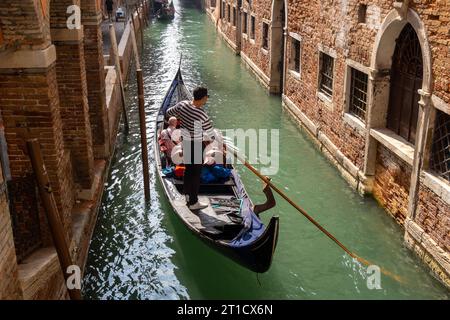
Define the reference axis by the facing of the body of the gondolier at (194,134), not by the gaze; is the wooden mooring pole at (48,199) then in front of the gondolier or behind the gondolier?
behind

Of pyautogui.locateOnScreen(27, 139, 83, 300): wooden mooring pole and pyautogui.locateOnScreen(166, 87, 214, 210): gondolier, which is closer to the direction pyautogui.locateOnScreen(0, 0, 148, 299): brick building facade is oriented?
the gondolier

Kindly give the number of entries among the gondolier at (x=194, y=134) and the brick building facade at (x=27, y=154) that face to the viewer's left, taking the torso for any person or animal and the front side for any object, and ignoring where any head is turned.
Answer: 0

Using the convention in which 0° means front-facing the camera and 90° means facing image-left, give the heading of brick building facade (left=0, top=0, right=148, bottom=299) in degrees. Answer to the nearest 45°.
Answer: approximately 270°
